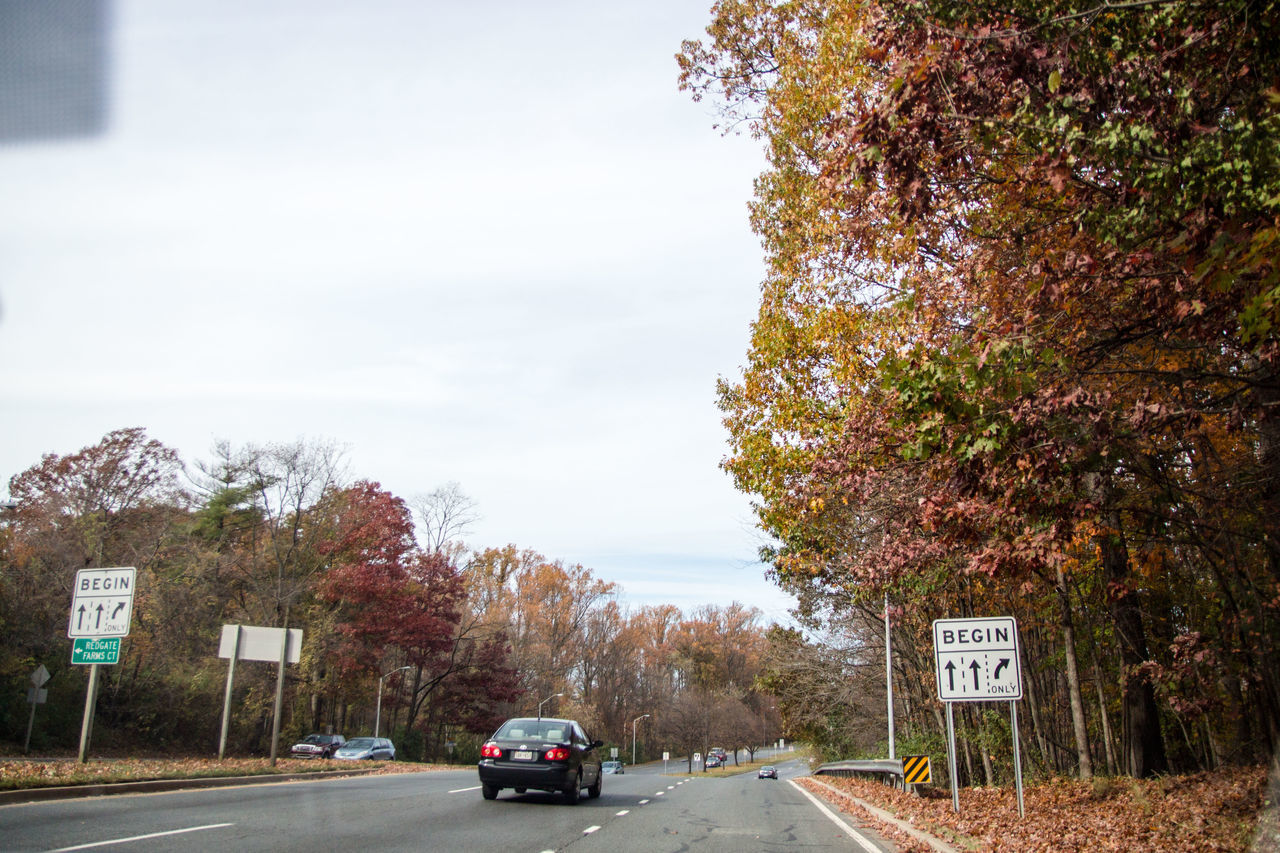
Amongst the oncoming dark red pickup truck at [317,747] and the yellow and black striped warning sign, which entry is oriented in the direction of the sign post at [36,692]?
the oncoming dark red pickup truck

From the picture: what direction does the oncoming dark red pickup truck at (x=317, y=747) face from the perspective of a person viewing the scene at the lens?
facing the viewer and to the left of the viewer

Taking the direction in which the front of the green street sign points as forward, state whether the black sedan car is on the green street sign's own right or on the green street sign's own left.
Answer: on the green street sign's own left

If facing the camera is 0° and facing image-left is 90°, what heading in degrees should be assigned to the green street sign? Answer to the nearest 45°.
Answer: approximately 0°

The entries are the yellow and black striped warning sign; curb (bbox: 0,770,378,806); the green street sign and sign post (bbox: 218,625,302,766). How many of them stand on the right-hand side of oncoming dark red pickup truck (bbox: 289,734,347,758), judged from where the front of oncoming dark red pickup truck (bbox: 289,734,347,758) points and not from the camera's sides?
0

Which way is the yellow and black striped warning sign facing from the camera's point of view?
toward the camera

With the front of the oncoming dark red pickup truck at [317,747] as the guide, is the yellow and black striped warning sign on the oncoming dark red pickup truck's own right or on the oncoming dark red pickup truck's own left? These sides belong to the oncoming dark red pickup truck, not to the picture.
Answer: on the oncoming dark red pickup truck's own left

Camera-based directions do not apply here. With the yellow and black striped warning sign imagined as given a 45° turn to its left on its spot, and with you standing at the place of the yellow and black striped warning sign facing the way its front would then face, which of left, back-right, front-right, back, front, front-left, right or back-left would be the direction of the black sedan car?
right

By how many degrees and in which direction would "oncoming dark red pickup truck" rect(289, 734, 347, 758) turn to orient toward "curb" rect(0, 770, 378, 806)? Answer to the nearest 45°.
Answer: approximately 45° to its left

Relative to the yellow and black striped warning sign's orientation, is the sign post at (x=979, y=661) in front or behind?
in front

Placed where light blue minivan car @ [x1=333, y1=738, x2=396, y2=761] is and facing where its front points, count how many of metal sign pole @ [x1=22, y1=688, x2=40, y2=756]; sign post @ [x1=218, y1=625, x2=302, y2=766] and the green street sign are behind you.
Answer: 0

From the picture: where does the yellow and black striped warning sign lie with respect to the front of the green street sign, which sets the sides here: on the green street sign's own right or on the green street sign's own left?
on the green street sign's own left

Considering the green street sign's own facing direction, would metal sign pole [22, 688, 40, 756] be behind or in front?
behind

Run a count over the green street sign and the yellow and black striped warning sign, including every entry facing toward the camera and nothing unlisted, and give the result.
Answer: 2

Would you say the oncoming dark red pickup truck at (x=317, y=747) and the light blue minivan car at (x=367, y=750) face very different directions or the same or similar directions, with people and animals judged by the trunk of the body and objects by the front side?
same or similar directions

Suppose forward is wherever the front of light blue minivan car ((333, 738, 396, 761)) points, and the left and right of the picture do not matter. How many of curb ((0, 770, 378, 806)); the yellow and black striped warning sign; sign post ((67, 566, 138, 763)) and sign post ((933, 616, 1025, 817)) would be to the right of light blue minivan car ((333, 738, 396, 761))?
0

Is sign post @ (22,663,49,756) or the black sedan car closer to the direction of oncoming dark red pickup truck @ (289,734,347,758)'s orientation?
the sign post
